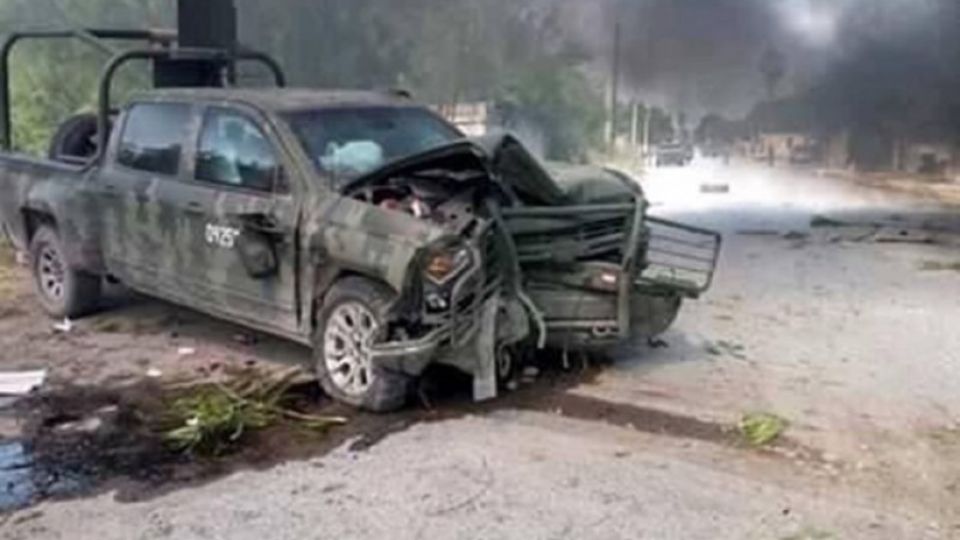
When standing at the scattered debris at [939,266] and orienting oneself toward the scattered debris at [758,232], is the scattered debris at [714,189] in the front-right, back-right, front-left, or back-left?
front-right

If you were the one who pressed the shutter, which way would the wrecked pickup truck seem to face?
facing the viewer and to the right of the viewer

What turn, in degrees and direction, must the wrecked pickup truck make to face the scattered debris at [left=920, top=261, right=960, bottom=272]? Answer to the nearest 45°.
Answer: approximately 90° to its left

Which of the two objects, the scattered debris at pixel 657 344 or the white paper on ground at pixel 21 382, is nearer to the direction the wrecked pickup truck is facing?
the scattered debris

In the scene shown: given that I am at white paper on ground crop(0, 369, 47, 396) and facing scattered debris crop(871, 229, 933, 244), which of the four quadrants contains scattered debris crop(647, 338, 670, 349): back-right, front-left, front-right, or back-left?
front-right

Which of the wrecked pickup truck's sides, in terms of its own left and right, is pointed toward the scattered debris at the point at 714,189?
left

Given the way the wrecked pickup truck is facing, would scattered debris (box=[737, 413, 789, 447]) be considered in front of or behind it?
in front

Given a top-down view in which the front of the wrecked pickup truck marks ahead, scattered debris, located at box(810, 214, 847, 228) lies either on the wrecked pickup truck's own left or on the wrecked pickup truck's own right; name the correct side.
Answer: on the wrecked pickup truck's own left

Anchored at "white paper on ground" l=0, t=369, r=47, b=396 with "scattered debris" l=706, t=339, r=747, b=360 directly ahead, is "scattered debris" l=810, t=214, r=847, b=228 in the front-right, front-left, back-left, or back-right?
front-left

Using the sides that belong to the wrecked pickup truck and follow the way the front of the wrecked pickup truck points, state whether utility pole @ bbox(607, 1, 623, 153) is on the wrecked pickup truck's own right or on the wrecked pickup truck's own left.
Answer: on the wrecked pickup truck's own left
